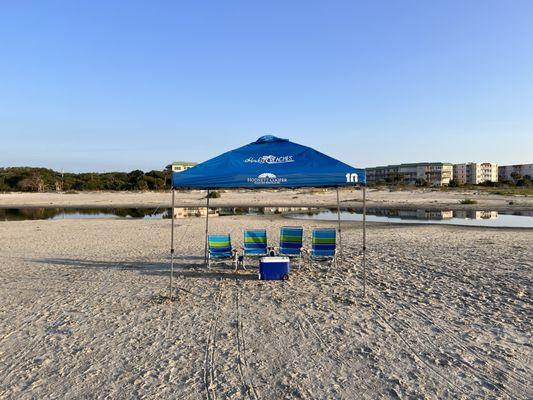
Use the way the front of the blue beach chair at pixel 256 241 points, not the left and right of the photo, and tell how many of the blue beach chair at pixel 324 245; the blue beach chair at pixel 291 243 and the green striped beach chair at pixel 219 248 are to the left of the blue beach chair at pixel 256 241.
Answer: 2

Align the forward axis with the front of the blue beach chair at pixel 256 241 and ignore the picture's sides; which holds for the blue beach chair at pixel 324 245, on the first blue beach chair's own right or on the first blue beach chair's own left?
on the first blue beach chair's own left

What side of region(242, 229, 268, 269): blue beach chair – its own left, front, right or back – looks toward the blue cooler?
front

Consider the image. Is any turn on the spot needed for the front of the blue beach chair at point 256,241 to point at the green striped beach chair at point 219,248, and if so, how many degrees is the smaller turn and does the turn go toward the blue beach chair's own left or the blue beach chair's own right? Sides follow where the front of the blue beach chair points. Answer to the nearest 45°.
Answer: approximately 45° to the blue beach chair's own right

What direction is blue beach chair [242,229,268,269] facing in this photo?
toward the camera

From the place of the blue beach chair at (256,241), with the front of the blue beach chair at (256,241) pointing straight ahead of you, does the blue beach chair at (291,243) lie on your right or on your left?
on your left
